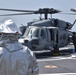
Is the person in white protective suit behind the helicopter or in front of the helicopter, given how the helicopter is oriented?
in front
